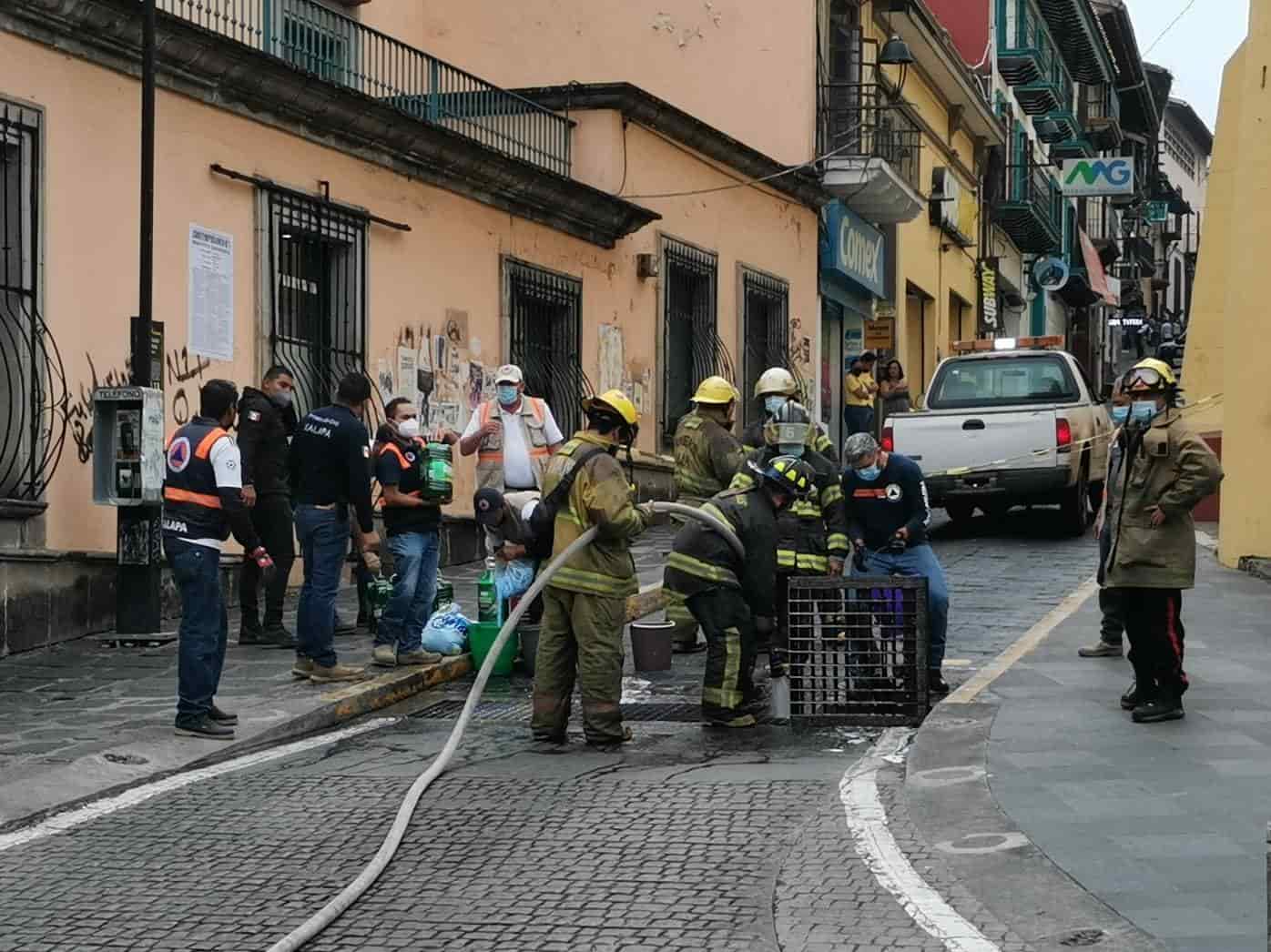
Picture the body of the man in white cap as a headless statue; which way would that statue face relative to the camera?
toward the camera

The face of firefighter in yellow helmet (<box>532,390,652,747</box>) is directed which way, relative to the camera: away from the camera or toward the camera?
away from the camera

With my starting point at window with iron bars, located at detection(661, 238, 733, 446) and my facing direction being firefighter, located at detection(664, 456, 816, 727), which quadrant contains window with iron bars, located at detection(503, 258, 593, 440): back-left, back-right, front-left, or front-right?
front-right

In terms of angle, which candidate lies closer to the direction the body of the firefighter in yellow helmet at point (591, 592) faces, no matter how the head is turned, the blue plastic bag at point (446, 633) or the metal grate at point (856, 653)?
the metal grate

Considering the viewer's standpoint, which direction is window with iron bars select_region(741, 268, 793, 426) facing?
facing the viewer and to the right of the viewer

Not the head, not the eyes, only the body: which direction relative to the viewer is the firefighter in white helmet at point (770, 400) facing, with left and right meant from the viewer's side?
facing the viewer

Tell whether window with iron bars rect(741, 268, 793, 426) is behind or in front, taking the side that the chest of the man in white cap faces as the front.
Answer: behind

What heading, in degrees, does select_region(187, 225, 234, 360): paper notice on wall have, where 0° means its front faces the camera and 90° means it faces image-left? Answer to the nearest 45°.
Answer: approximately 315°

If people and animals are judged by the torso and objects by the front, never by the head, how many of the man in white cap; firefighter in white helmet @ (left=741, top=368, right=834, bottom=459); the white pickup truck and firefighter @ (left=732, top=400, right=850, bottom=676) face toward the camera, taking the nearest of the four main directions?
3

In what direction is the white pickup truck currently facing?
away from the camera

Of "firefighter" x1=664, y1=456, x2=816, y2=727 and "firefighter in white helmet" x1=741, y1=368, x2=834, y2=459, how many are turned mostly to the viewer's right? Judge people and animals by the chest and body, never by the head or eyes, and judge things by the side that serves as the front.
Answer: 1

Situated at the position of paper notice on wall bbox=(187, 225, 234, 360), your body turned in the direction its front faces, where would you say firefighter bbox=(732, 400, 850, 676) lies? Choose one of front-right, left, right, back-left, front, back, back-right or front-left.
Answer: front

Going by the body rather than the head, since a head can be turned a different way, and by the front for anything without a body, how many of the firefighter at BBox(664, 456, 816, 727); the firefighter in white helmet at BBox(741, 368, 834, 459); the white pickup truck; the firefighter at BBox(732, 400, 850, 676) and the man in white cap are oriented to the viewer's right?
1
